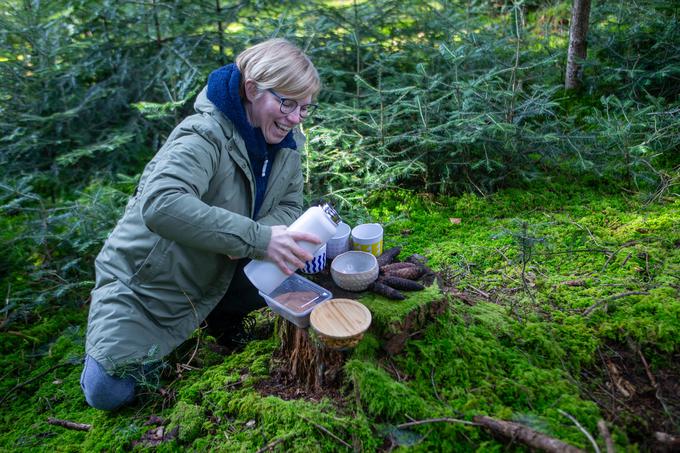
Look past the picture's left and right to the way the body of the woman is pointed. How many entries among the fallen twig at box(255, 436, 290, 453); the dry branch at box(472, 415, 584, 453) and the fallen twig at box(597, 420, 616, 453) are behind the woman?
0

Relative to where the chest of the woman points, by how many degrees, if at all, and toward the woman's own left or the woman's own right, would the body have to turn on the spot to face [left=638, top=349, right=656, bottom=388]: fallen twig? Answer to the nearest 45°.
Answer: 0° — they already face it

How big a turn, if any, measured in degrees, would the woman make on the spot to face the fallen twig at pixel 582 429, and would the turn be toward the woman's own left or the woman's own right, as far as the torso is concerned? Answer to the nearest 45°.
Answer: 0° — they already face it

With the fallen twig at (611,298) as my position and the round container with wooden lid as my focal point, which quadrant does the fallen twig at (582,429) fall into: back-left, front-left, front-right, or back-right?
front-left

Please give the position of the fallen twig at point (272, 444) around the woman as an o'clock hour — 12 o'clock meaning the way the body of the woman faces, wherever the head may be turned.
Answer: The fallen twig is roughly at 1 o'clock from the woman.

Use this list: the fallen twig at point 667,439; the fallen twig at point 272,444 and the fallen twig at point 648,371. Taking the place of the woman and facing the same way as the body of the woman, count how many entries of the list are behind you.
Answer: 0

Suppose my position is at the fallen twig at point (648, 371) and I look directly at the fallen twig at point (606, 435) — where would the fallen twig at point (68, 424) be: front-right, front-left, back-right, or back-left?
front-right

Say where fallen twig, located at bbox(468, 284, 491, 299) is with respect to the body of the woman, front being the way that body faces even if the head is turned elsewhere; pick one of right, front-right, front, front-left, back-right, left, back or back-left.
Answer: front-left

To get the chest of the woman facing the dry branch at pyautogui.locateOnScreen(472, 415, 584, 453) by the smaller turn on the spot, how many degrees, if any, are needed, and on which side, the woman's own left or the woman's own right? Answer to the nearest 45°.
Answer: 0° — they already face it

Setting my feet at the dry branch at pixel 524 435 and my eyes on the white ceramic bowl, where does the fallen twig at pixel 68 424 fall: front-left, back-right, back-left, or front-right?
front-left

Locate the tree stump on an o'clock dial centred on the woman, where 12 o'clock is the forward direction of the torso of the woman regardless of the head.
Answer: The tree stump is roughly at 12 o'clock from the woman.

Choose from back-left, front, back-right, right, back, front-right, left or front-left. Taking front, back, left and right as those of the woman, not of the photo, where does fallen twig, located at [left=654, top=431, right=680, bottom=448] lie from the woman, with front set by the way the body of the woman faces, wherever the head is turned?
front

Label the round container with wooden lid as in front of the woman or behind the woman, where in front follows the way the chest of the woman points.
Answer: in front

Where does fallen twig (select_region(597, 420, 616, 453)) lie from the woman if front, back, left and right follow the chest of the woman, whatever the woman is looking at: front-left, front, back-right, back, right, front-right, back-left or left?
front

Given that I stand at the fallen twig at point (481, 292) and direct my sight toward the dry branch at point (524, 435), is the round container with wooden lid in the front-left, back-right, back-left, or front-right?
front-right

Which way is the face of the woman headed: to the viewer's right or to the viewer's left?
to the viewer's right

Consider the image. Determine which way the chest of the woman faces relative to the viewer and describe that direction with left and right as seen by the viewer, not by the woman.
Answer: facing the viewer and to the right of the viewer

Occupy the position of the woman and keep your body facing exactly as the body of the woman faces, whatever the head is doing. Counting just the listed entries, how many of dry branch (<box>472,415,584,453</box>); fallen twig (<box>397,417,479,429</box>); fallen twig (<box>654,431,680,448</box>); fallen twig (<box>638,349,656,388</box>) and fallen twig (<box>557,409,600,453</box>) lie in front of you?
5

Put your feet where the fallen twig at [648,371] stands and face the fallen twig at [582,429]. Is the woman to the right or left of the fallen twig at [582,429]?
right

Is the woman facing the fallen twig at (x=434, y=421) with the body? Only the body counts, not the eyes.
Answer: yes
